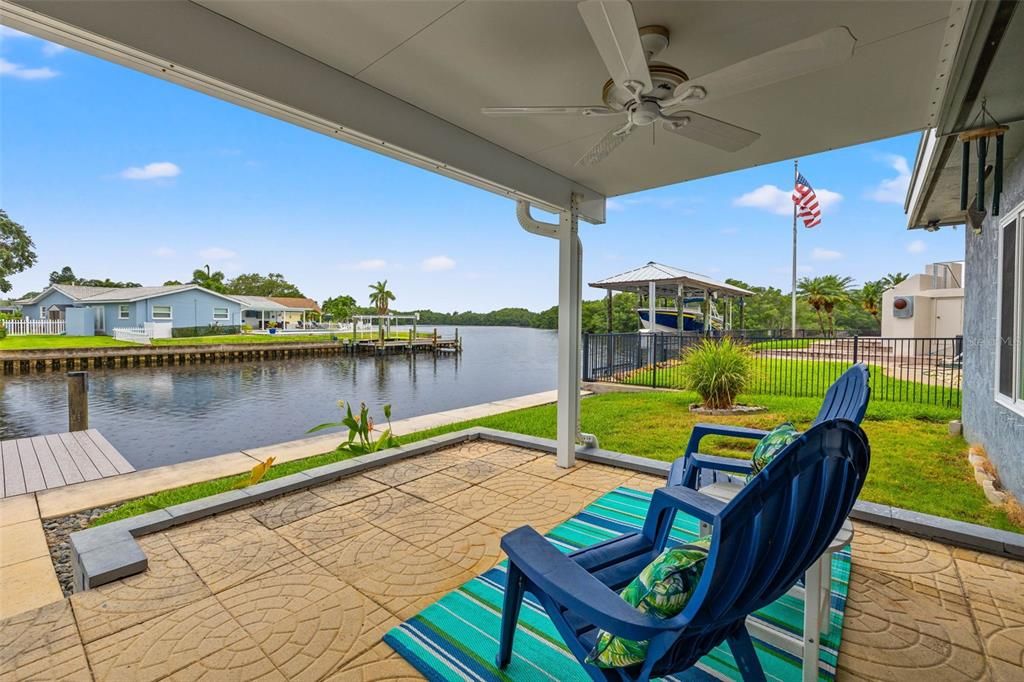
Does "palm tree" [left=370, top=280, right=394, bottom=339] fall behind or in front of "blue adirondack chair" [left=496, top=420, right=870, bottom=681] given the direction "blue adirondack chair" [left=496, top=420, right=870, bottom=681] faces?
in front

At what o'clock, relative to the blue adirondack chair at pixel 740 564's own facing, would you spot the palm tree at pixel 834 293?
The palm tree is roughly at 2 o'clock from the blue adirondack chair.

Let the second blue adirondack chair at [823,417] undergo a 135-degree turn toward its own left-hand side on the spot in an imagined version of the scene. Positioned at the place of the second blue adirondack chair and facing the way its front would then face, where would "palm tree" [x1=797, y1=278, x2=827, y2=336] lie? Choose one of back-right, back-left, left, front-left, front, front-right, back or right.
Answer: back-left

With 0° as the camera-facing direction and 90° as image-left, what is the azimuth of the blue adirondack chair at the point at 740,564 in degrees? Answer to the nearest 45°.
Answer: approximately 135°

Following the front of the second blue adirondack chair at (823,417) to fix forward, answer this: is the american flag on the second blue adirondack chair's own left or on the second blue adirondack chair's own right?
on the second blue adirondack chair's own right

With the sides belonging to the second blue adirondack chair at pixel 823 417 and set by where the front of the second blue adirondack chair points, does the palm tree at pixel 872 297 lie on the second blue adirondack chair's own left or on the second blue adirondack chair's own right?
on the second blue adirondack chair's own right

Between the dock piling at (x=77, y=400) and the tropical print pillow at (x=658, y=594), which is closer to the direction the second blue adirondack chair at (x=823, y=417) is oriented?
the dock piling

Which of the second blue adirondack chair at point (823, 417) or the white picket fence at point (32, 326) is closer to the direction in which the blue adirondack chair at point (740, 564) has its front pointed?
the white picket fence

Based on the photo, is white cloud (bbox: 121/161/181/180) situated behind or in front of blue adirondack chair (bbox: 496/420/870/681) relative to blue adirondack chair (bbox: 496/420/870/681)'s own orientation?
in front

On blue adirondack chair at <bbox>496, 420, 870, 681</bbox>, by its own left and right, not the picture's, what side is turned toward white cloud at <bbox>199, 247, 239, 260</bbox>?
front

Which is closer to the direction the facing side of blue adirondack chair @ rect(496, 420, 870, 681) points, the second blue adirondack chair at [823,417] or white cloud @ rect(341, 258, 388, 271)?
the white cloud

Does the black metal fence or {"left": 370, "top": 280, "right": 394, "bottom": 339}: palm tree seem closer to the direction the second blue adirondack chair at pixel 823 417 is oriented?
the palm tree

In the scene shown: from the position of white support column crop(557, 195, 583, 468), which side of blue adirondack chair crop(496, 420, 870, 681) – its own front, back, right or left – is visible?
front

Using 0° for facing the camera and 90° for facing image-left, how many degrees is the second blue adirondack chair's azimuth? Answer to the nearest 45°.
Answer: approximately 90°

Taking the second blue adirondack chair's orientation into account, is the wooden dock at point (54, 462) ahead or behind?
ahead
